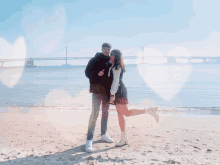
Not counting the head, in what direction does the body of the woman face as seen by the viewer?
to the viewer's left

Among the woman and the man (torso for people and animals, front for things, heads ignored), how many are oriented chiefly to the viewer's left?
1

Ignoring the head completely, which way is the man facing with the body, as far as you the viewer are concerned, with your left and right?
facing the viewer and to the right of the viewer
